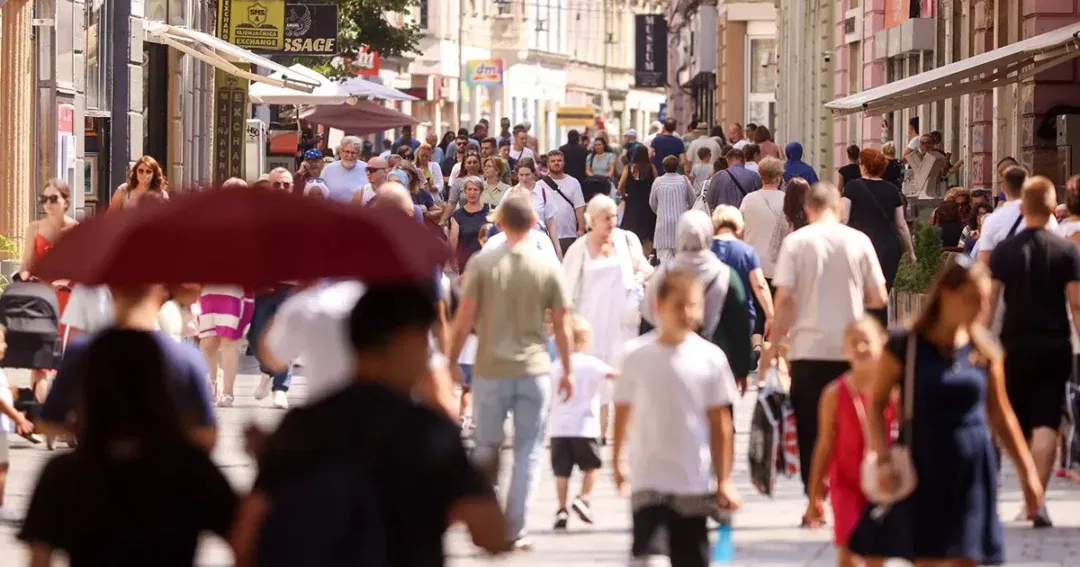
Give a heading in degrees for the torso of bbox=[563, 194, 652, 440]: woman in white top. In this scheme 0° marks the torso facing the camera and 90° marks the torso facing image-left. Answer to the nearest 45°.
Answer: approximately 0°

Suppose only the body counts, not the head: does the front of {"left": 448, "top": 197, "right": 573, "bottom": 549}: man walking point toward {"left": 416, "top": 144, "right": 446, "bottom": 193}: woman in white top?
yes

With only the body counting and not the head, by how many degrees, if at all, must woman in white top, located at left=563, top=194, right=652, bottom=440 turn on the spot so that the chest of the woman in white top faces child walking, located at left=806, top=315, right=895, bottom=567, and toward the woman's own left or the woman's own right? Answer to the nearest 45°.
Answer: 0° — they already face them

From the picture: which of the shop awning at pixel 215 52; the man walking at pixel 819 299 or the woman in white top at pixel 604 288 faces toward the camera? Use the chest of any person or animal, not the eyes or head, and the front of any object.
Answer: the woman in white top

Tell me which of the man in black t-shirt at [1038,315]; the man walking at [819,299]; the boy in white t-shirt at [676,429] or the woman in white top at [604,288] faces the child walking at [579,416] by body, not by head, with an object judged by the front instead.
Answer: the woman in white top

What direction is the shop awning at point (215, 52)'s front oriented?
to the viewer's right

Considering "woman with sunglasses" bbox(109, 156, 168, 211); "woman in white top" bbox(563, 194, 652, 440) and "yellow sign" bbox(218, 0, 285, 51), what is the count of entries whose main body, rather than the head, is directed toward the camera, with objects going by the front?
3

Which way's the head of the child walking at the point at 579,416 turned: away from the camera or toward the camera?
away from the camera

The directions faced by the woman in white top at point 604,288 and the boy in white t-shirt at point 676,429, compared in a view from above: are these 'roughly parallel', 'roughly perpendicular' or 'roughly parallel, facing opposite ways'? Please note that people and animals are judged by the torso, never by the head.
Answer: roughly parallel

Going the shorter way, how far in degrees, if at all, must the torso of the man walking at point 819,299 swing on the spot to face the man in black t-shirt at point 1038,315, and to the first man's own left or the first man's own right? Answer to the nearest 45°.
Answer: approximately 90° to the first man's own right

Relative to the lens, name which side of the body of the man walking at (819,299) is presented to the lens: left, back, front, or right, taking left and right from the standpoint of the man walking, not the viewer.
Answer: back

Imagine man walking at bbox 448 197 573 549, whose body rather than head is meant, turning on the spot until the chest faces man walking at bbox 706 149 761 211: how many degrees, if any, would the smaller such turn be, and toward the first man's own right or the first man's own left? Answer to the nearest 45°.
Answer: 0° — they already face them

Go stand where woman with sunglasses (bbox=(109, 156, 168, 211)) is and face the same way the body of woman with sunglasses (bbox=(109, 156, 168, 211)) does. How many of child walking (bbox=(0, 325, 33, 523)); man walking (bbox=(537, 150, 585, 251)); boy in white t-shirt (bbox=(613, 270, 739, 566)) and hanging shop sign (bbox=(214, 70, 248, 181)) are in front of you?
2

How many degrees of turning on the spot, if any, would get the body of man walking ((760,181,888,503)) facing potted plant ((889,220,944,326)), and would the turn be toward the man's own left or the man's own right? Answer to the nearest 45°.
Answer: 0° — they already face it

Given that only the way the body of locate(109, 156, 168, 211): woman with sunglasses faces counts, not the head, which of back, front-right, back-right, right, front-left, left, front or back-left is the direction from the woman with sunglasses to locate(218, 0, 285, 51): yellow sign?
back

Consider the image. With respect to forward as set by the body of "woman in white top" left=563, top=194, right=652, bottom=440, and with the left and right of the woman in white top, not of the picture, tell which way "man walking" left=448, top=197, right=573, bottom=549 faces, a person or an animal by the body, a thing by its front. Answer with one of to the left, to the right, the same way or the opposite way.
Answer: the opposite way
